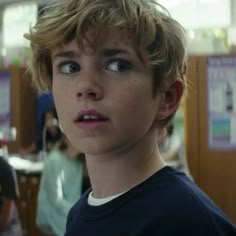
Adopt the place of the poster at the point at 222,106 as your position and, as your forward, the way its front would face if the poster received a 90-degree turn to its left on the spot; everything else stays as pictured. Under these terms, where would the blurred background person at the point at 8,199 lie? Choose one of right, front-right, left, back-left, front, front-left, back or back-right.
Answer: back-right

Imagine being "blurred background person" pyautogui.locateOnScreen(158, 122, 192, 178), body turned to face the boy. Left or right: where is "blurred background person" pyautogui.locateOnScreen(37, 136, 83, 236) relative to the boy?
right

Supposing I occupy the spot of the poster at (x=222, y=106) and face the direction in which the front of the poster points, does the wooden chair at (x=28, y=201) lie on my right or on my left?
on my right

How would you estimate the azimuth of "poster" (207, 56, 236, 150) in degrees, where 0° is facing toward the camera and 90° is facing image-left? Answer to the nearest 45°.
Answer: approximately 0°
